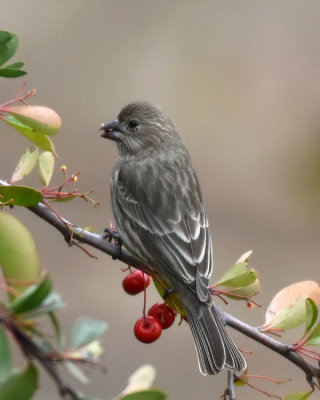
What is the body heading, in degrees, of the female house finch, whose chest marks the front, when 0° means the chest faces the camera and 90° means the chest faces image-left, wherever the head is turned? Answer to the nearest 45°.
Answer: approximately 135°

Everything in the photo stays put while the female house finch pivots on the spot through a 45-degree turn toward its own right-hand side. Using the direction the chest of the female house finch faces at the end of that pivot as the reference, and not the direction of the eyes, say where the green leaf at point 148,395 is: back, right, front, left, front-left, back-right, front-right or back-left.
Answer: back
